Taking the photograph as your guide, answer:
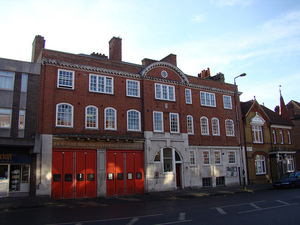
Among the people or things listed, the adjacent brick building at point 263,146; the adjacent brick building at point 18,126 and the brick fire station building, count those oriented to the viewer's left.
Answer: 0

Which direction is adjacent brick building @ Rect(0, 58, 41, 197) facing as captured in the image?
toward the camera

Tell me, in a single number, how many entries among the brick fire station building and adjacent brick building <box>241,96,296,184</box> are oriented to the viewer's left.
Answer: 0

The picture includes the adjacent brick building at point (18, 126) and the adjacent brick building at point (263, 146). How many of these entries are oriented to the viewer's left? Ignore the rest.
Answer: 0

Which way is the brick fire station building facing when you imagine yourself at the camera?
facing the viewer and to the right of the viewer

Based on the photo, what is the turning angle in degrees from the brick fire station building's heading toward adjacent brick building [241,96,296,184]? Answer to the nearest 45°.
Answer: approximately 90° to its left

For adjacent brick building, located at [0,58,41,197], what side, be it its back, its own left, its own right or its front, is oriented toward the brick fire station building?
left

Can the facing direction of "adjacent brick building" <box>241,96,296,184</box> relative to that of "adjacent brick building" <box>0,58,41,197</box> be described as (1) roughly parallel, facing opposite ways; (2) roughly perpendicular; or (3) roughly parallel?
roughly parallel

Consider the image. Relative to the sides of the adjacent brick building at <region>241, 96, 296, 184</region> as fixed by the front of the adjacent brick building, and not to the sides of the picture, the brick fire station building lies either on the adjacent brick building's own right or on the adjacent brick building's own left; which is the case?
on the adjacent brick building's own right

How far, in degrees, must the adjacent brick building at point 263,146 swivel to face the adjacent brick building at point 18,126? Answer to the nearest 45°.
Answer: approximately 90° to its right

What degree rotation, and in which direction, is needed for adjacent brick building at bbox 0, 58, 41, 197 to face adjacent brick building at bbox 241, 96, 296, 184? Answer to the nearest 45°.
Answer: approximately 90° to its left
